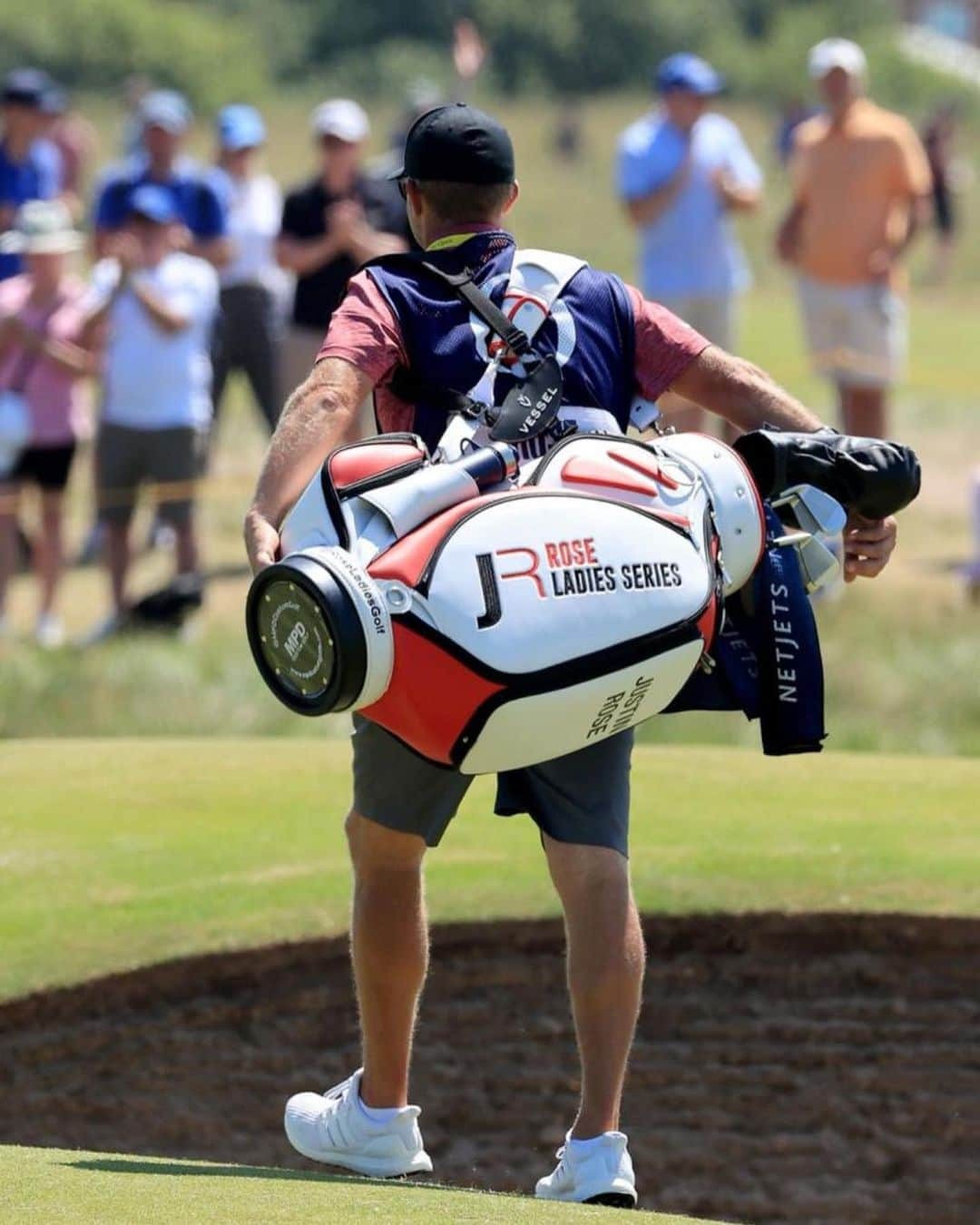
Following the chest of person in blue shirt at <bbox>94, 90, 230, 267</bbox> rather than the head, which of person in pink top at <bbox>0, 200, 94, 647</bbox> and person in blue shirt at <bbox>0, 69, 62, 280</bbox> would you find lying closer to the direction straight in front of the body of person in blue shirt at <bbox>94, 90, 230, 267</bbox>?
the person in pink top

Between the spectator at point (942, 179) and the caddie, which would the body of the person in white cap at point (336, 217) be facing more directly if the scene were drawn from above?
the caddie

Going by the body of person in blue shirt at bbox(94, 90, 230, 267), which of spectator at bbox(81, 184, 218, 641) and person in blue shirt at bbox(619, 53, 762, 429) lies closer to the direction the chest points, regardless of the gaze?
the spectator

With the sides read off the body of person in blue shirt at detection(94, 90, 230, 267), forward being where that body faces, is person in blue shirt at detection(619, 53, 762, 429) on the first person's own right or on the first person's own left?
on the first person's own left

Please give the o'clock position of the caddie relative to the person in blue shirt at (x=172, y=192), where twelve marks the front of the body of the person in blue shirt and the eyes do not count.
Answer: The caddie is roughly at 12 o'clock from the person in blue shirt.

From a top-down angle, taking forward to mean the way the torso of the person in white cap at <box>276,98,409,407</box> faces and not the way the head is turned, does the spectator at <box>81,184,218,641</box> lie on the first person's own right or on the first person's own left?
on the first person's own right

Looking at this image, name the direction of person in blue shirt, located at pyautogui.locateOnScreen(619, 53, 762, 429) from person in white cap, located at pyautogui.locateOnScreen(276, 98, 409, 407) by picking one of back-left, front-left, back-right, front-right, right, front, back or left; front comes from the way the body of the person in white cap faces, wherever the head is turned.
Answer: left

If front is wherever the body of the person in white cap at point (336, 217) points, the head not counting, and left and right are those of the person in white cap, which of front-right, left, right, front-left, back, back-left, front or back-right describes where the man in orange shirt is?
left

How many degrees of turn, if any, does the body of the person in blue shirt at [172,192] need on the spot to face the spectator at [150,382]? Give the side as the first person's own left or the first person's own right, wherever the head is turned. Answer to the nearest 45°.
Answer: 0° — they already face them

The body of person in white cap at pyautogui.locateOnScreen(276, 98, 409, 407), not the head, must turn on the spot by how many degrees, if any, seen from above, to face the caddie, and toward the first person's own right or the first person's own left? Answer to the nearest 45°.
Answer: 0° — they already face them

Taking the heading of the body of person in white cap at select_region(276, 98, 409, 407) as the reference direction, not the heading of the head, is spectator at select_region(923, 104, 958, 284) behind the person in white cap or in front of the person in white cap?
behind

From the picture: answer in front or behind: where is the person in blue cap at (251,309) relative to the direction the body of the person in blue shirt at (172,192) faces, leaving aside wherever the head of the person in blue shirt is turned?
behind

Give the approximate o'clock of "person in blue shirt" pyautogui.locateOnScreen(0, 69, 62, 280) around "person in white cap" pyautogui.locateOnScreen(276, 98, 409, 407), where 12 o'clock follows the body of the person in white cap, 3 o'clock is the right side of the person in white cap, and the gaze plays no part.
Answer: The person in blue shirt is roughly at 4 o'clock from the person in white cap.

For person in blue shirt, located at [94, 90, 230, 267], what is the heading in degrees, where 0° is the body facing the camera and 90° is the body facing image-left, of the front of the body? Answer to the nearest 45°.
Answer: approximately 0°
